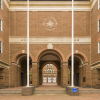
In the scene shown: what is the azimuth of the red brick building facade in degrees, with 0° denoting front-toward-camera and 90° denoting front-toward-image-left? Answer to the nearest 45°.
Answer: approximately 0°
